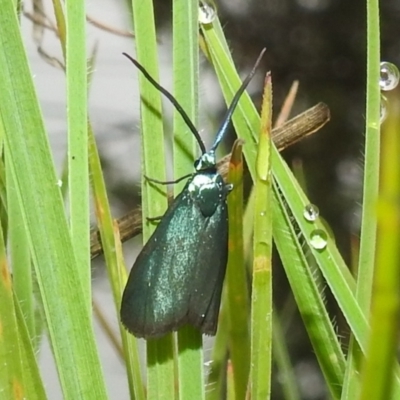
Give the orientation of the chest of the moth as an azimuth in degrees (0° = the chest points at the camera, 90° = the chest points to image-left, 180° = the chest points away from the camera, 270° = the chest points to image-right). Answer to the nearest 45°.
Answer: approximately 180°
